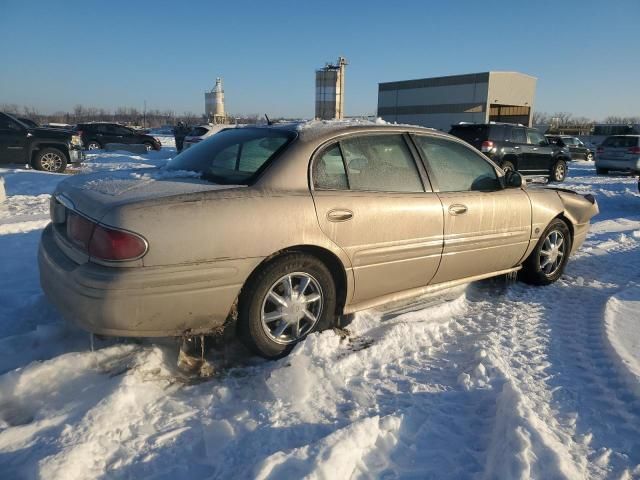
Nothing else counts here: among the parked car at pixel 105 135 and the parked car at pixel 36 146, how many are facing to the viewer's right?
2

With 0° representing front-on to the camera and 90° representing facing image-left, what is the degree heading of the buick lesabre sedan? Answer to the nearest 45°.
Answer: approximately 225°

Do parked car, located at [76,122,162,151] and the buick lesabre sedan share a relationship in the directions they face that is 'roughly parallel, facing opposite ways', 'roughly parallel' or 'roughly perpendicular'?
roughly parallel

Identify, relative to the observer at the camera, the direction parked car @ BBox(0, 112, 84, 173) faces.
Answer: facing to the right of the viewer

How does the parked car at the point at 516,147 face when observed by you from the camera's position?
facing away from the viewer and to the right of the viewer

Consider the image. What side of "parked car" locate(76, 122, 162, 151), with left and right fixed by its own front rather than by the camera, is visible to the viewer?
right

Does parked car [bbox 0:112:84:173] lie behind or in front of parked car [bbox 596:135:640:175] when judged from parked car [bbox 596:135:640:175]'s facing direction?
behind

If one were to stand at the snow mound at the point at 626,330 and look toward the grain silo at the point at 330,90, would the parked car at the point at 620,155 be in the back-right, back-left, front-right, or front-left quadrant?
front-right

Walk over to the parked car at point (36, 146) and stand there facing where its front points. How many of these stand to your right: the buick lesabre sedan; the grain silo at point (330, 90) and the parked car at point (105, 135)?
1

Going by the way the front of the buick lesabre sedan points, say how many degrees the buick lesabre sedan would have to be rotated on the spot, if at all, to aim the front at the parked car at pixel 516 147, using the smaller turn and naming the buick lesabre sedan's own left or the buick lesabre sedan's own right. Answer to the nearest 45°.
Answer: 0° — it already faces it

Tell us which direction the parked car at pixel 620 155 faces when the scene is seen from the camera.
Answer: facing away from the viewer and to the right of the viewer

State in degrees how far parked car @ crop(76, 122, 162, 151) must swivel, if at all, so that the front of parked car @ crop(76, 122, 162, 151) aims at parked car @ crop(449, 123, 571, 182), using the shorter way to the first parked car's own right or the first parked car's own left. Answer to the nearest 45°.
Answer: approximately 45° to the first parked car's own right

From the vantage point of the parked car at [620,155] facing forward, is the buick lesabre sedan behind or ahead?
behind
